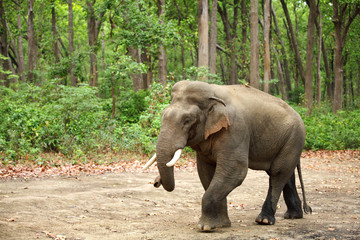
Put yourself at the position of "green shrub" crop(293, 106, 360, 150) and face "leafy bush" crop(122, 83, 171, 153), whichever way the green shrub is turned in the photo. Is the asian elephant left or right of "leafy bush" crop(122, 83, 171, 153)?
left

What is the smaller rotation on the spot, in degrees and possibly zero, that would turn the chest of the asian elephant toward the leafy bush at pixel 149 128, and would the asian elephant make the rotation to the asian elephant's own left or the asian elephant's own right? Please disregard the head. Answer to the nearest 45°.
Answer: approximately 135° to the asian elephant's own right

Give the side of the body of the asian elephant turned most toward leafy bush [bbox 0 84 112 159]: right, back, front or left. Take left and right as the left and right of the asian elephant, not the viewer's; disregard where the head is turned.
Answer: right

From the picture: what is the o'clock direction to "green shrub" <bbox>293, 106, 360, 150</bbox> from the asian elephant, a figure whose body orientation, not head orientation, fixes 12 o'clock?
The green shrub is roughly at 5 o'clock from the asian elephant.

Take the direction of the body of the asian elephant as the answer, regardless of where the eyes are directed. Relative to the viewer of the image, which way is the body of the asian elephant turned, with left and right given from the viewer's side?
facing the viewer and to the left of the viewer
